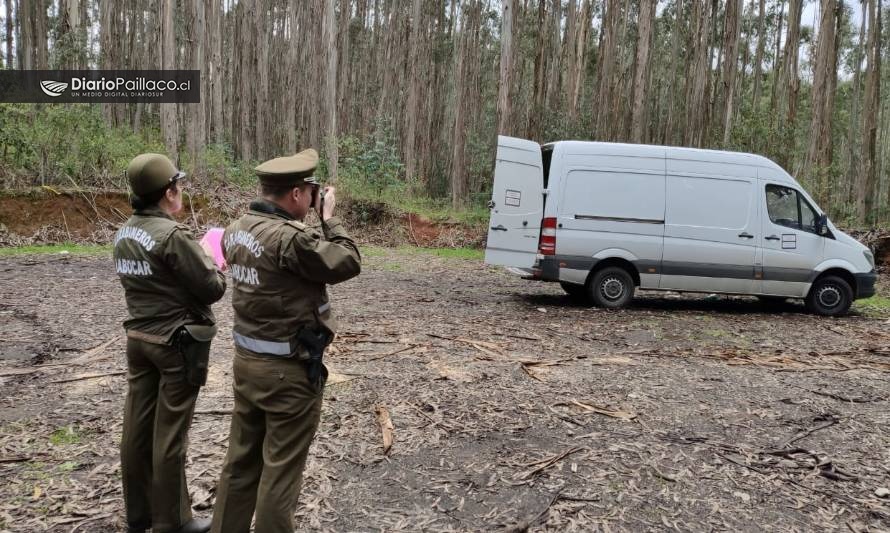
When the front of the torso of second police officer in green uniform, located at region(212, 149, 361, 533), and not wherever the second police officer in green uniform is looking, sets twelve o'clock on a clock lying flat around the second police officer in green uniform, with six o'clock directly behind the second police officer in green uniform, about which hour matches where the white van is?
The white van is roughly at 12 o'clock from the second police officer in green uniform.

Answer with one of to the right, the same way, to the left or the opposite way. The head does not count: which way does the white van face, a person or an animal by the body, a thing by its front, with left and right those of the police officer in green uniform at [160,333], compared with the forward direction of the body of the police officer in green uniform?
to the right

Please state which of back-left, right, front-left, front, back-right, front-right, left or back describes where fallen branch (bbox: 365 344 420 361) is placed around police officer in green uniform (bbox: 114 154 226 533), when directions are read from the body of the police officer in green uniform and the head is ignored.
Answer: front

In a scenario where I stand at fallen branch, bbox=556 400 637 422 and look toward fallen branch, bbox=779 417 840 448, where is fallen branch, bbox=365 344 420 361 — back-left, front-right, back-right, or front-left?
back-left

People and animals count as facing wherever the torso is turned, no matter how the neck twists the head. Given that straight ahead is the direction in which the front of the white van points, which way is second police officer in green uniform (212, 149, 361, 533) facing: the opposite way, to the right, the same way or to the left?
to the left

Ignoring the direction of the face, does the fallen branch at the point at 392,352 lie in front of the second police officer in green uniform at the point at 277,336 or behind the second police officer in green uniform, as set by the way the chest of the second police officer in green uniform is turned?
in front

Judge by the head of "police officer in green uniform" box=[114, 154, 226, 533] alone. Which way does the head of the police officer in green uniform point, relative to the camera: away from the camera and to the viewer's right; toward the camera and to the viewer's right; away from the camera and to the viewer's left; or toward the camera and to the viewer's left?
away from the camera and to the viewer's right

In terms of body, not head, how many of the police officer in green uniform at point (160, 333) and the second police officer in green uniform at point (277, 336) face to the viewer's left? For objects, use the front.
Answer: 0

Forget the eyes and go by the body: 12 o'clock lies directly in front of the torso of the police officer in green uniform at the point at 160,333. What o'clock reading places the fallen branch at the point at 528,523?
The fallen branch is roughly at 2 o'clock from the police officer in green uniform.

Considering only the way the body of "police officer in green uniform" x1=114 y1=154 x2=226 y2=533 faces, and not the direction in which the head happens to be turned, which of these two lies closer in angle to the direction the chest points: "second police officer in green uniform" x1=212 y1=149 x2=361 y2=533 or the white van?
the white van

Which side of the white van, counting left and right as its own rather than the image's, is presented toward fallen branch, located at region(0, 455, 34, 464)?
right

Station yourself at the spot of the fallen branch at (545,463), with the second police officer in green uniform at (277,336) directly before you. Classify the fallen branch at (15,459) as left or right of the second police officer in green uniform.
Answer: right

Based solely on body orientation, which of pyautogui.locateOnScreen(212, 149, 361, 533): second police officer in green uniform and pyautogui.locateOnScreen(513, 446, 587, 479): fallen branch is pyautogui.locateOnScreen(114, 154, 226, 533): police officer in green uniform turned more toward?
the fallen branch

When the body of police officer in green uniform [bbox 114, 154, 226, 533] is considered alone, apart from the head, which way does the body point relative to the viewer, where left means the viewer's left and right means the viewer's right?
facing away from the viewer and to the right of the viewer

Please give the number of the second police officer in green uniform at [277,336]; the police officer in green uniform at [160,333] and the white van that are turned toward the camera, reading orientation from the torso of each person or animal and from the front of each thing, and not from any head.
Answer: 0

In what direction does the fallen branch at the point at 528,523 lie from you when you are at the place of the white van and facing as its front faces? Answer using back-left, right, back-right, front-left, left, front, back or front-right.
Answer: right

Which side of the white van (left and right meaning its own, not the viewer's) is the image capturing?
right

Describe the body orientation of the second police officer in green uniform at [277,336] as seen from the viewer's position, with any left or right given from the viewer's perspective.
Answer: facing away from the viewer and to the right of the viewer
